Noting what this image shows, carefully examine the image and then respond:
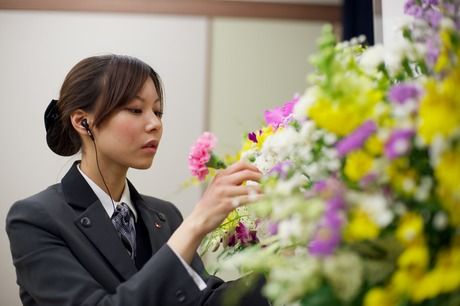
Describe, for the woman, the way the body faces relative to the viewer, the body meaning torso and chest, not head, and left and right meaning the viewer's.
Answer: facing the viewer and to the right of the viewer

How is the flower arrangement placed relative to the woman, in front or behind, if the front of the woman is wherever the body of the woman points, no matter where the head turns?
in front

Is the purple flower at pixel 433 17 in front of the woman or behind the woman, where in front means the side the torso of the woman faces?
in front

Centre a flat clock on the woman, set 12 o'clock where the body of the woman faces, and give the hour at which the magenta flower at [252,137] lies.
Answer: The magenta flower is roughly at 12 o'clock from the woman.

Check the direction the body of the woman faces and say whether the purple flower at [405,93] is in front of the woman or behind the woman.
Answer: in front

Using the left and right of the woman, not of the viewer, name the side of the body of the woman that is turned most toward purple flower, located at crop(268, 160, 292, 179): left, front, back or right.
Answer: front

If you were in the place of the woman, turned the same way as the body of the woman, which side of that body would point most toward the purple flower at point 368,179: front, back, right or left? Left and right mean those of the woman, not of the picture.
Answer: front
